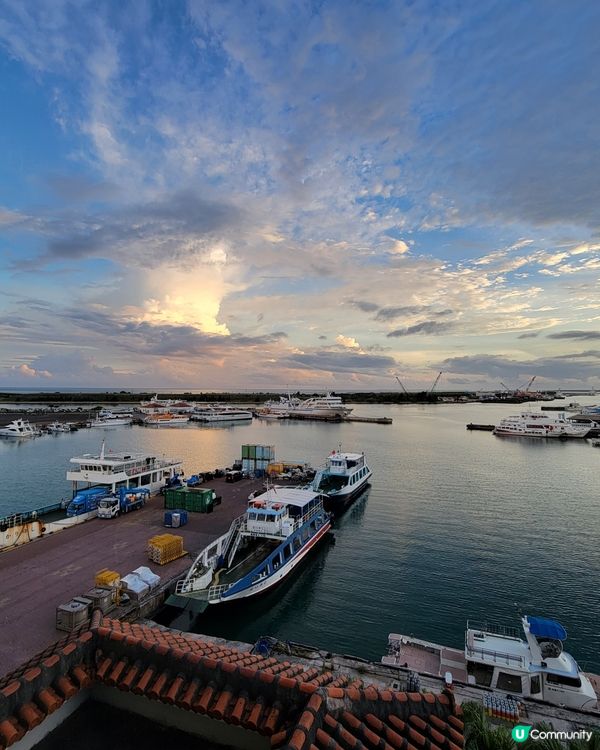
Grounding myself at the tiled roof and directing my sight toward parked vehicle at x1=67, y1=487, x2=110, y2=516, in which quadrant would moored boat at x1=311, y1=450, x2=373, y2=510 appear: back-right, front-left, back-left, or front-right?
front-right

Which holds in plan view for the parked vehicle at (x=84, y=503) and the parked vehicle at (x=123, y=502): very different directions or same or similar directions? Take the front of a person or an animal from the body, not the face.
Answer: same or similar directions

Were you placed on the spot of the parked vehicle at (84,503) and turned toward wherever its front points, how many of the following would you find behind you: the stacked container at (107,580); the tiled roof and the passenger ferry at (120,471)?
1

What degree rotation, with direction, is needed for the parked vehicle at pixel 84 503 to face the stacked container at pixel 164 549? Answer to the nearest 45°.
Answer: approximately 45° to its left

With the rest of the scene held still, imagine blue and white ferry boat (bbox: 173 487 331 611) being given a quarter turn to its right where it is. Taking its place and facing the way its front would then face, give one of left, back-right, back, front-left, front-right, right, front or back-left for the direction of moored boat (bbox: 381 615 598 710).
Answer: back

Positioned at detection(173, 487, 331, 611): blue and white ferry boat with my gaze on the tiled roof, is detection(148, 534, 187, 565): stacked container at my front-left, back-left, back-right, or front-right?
front-right

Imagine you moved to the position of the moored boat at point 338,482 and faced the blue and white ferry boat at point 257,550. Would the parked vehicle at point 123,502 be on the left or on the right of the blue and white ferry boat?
right

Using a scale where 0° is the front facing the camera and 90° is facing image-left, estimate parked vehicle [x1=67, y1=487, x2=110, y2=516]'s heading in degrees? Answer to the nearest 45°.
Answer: approximately 45°

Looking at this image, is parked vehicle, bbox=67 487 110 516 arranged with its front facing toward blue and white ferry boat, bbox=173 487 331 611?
no

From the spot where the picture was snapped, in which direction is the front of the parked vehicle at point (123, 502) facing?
facing the viewer and to the left of the viewer
